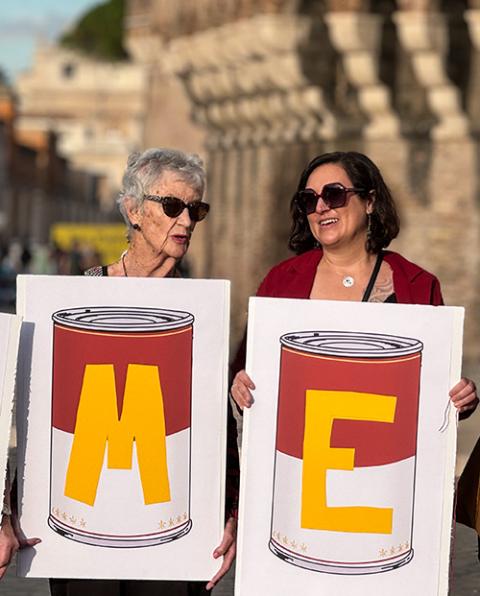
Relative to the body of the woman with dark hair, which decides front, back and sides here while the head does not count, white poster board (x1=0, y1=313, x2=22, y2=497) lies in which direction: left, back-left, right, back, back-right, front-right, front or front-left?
right

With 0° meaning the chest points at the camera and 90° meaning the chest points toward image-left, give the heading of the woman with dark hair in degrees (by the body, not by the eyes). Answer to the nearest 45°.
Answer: approximately 0°

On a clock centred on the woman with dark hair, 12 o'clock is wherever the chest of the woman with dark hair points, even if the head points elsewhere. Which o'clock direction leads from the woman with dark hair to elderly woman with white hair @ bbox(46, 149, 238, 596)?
The elderly woman with white hair is roughly at 3 o'clock from the woman with dark hair.

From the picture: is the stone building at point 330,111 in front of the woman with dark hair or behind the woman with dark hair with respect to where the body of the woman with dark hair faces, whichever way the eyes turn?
behind

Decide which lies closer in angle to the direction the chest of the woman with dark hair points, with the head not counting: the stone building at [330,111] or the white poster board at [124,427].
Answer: the white poster board

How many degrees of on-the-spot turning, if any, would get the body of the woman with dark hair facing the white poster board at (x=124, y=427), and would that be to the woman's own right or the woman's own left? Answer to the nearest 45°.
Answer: approximately 90° to the woman's own right

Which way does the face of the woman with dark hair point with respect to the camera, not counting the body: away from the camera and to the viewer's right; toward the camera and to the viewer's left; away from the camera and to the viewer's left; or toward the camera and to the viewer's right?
toward the camera and to the viewer's left

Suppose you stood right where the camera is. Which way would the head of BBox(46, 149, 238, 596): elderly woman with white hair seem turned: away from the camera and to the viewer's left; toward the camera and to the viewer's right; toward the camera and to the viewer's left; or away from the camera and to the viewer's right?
toward the camera and to the viewer's right
